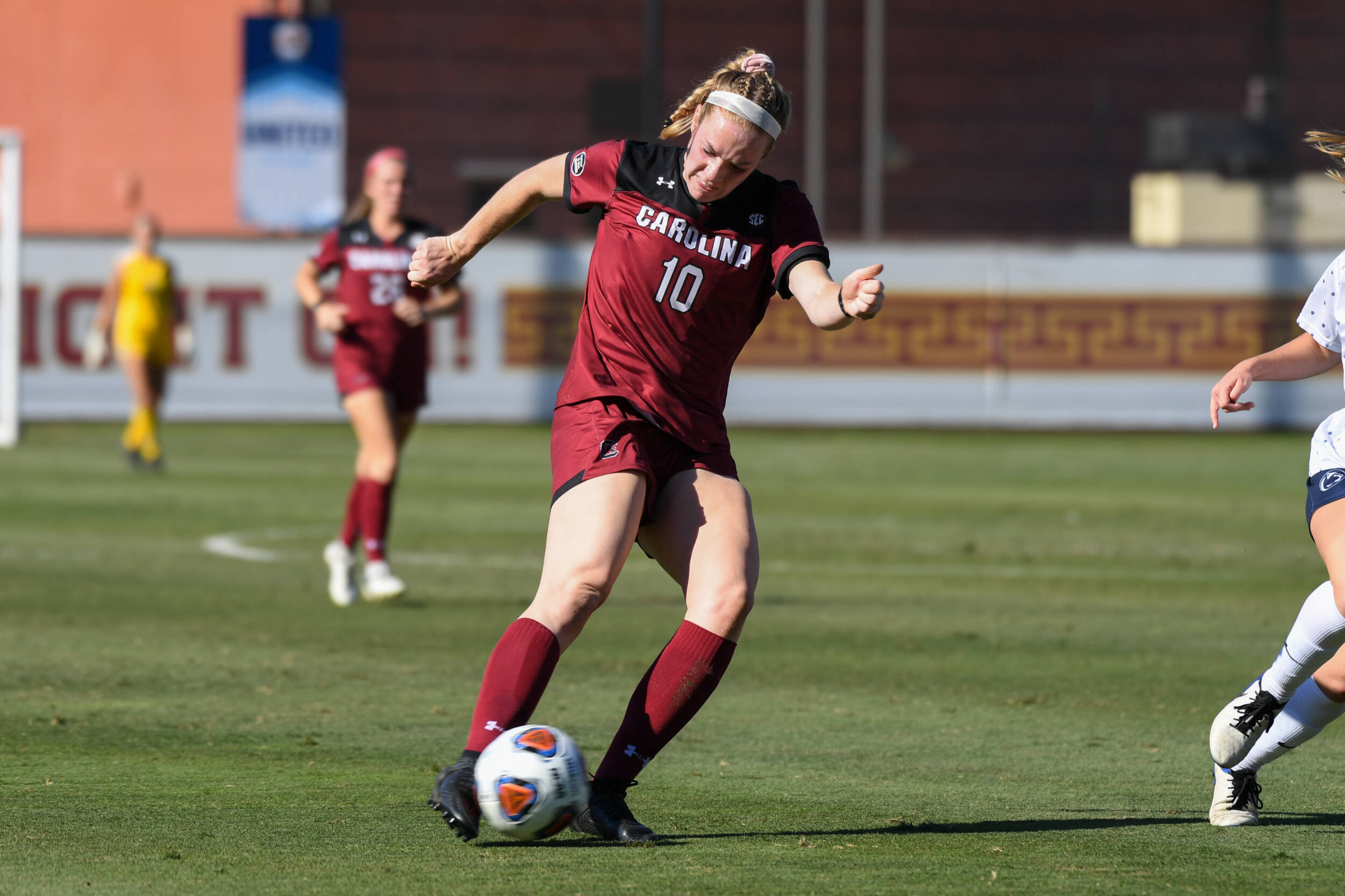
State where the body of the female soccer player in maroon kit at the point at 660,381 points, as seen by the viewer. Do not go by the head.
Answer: toward the camera

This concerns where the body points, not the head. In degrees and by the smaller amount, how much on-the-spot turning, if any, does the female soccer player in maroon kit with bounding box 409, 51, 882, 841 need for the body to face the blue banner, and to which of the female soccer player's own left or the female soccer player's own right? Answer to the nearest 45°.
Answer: approximately 180°

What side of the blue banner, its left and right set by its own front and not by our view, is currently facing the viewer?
front

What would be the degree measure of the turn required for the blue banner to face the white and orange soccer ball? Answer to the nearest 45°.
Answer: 0° — it already faces it

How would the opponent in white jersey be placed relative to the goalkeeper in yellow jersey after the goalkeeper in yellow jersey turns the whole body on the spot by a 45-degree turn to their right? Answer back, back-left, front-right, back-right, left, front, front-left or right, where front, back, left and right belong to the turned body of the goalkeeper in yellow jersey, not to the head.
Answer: front-left

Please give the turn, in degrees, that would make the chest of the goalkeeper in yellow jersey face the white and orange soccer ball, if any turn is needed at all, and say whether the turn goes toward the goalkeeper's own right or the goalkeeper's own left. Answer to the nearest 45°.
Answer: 0° — they already face it

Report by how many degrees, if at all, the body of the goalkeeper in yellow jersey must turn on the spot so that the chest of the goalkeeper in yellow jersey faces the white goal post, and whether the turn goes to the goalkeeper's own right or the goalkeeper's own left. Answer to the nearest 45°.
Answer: approximately 135° to the goalkeeper's own right

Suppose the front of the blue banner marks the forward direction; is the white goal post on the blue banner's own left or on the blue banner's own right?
on the blue banner's own right

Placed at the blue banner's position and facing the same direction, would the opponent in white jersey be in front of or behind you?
in front

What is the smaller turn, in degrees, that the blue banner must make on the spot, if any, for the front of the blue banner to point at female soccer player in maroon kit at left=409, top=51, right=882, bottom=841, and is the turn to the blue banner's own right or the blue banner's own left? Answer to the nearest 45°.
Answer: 0° — it already faces them

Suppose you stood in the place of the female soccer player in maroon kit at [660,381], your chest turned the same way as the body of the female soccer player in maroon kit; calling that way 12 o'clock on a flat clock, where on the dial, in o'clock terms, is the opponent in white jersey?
The opponent in white jersey is roughly at 9 o'clock from the female soccer player in maroon kit.

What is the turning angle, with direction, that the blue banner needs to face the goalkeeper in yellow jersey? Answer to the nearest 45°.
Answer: approximately 45° to its right
